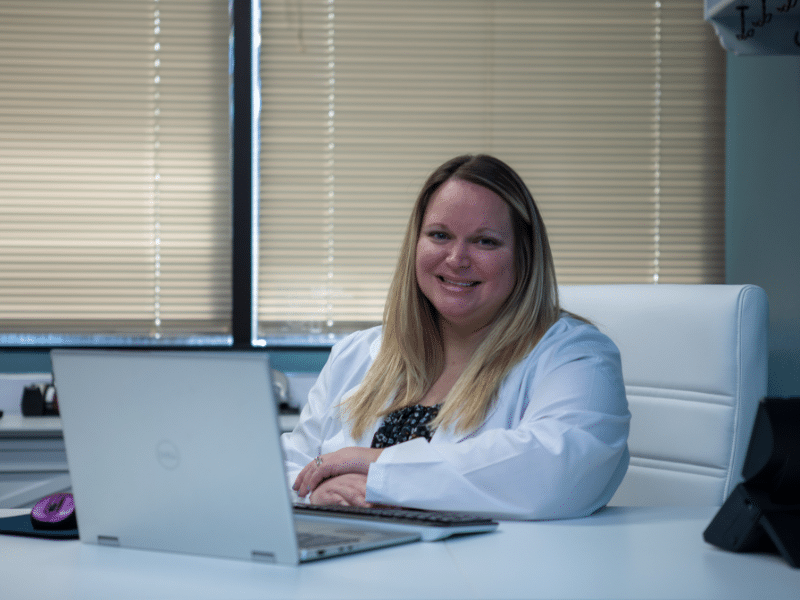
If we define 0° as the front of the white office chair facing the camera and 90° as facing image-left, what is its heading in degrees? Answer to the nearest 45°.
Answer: approximately 45°

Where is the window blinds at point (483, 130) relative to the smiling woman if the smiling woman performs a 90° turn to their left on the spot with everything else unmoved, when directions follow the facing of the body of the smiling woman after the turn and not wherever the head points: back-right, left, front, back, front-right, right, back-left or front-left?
back-left

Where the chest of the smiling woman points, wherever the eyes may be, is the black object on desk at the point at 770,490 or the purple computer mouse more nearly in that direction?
the purple computer mouse

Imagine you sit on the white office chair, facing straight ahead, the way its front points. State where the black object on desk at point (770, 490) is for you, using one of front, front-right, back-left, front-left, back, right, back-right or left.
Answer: front-left

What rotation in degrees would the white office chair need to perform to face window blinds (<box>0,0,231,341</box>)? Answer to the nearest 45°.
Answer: approximately 90° to its right

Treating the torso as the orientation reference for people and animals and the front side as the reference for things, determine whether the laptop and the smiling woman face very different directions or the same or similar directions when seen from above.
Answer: very different directions

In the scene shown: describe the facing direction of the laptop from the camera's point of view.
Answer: facing away from the viewer and to the right of the viewer

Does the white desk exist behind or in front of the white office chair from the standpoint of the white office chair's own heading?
in front
